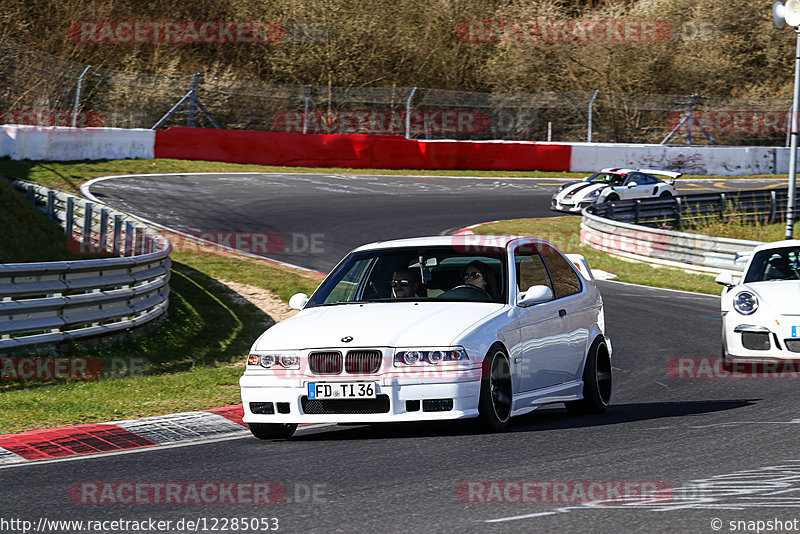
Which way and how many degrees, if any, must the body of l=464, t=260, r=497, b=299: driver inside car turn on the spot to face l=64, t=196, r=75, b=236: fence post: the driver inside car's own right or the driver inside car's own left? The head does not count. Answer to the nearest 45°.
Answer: approximately 90° to the driver inside car's own right

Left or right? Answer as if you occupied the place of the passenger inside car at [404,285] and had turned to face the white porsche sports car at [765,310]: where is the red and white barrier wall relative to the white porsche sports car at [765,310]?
left

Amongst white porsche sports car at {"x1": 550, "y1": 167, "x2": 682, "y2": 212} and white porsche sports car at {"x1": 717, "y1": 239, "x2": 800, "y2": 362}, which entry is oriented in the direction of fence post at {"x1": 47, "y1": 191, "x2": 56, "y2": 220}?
white porsche sports car at {"x1": 550, "y1": 167, "x2": 682, "y2": 212}

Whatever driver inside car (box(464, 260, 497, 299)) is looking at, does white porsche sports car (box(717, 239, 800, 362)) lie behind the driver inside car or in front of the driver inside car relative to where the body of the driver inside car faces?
behind

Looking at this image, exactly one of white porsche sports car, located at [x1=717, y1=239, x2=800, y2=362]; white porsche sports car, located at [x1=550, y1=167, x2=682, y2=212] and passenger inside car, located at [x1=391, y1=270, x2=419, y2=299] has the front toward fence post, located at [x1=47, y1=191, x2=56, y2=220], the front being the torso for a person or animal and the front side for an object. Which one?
white porsche sports car, located at [x1=550, y1=167, x2=682, y2=212]

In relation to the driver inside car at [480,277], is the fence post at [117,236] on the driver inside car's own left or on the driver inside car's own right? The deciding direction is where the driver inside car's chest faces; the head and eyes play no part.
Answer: on the driver inside car's own right

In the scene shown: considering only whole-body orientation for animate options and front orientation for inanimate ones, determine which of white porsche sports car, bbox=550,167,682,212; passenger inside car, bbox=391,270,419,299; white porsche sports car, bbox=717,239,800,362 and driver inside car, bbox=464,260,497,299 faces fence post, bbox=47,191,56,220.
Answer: white porsche sports car, bbox=550,167,682,212

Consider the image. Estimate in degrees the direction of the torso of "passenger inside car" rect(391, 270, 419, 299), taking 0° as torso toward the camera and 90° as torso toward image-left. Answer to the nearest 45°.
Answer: approximately 45°
